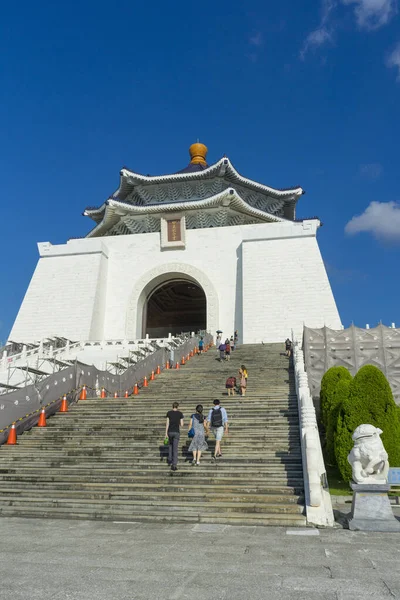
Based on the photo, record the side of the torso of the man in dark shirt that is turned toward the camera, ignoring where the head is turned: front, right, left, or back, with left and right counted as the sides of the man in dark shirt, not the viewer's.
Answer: back

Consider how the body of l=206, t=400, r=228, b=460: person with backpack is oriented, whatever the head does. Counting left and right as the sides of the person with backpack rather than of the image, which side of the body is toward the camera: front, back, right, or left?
back

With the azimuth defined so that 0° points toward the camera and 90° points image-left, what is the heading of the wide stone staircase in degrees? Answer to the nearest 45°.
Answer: approximately 0°

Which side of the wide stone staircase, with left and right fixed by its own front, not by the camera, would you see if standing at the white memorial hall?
back

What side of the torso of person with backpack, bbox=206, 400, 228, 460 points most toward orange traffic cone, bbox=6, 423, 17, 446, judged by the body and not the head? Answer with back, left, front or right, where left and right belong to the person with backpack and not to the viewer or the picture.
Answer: left

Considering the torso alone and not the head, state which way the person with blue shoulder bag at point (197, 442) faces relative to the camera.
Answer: away from the camera

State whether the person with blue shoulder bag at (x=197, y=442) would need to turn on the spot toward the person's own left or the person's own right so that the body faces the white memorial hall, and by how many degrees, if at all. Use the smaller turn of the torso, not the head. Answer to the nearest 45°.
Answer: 0° — they already face it

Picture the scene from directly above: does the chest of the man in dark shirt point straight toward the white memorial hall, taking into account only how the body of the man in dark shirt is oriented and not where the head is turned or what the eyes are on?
yes
